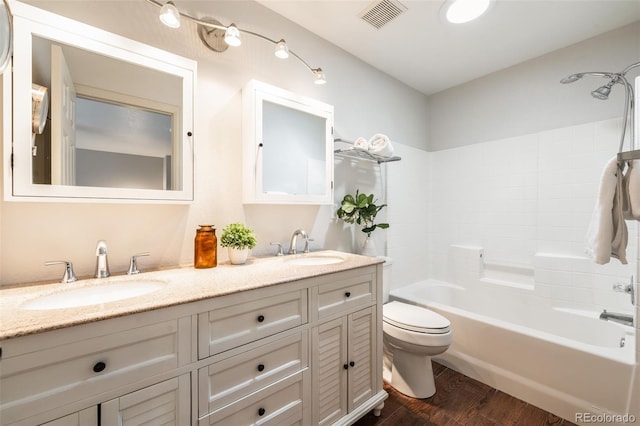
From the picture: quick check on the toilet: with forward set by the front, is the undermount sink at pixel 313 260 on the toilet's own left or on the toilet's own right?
on the toilet's own right

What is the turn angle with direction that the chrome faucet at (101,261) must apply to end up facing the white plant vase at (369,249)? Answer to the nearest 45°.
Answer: approximately 90° to its left

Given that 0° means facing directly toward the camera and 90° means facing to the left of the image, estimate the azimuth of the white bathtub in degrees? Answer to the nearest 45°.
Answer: approximately 45°

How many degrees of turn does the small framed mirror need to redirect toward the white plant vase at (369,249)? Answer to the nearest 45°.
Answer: approximately 90° to its left
